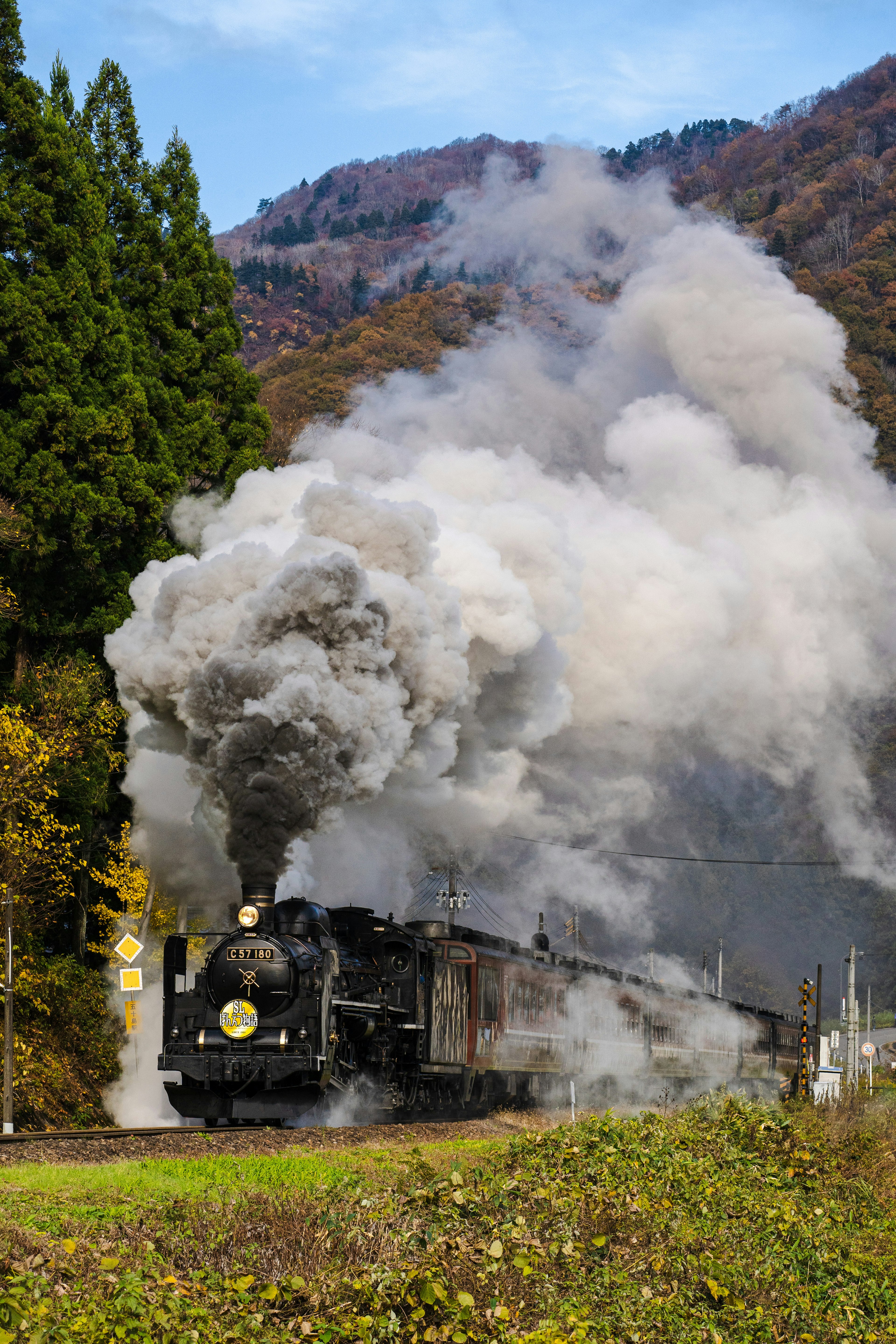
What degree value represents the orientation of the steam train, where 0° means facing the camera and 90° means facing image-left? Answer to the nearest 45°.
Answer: approximately 45°

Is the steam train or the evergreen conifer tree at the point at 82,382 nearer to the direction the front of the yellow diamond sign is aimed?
the steam train

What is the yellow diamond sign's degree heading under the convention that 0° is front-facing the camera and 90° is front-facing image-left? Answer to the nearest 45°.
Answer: approximately 0°

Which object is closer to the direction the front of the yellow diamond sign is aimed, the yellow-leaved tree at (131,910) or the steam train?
the steam train

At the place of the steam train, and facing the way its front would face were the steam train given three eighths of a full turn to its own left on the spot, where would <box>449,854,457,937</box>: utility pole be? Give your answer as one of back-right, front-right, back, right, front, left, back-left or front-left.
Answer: left

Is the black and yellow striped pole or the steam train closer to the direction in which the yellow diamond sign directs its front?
the steam train
